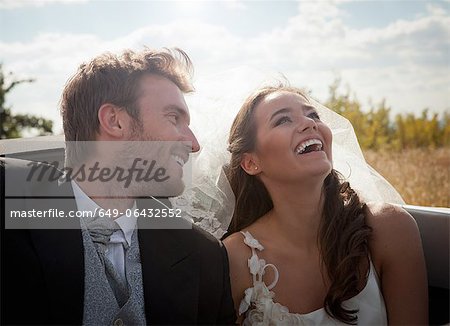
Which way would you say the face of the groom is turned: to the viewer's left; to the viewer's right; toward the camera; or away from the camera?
to the viewer's right

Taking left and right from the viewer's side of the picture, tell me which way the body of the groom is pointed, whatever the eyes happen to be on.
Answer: facing the viewer

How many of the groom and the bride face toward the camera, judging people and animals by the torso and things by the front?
2

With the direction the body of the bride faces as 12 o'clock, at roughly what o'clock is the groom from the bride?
The groom is roughly at 2 o'clock from the bride.

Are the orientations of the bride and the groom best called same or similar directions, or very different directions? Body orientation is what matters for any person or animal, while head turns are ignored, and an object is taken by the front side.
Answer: same or similar directions

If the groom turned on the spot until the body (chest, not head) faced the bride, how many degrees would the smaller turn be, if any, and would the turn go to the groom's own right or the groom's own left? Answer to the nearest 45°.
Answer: approximately 90° to the groom's own left

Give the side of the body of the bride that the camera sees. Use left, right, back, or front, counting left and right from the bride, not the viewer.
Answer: front
